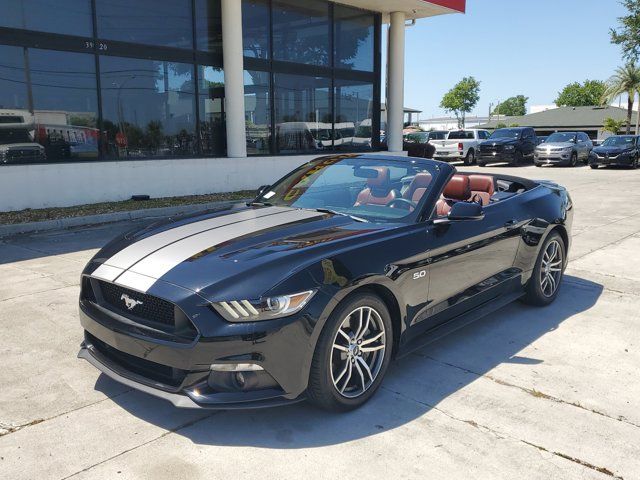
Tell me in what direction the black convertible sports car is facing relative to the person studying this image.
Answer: facing the viewer and to the left of the viewer

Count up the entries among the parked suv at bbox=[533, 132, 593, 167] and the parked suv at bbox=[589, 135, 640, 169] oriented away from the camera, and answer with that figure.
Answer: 0

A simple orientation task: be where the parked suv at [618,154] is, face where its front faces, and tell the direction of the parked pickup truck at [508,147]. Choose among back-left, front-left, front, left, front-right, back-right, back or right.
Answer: front-right

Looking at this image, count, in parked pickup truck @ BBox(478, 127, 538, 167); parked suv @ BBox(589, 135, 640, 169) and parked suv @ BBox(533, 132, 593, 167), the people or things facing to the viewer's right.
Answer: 0

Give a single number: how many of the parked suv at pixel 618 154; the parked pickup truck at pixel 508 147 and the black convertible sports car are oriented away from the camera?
0

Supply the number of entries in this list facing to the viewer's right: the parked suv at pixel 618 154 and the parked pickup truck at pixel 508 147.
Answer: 0

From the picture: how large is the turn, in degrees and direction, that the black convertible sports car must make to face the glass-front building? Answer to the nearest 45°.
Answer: approximately 135° to its right

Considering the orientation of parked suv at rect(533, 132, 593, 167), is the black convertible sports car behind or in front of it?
in front

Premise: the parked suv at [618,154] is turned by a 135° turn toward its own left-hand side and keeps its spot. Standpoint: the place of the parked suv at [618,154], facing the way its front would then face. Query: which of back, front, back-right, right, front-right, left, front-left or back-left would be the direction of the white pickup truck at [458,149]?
back

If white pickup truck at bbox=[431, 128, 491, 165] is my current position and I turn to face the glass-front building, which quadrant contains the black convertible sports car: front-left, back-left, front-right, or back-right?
front-left

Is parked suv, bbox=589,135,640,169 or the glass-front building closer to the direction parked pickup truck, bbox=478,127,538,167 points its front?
the glass-front building

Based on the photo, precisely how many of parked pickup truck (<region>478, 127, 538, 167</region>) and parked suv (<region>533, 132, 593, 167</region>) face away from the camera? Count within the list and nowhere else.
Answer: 0

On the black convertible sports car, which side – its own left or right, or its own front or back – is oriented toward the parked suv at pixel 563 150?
back
